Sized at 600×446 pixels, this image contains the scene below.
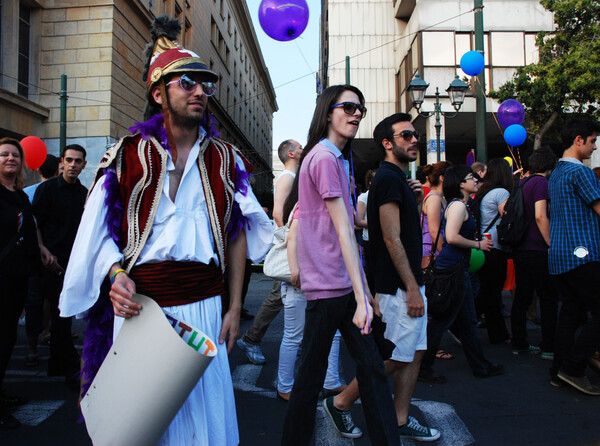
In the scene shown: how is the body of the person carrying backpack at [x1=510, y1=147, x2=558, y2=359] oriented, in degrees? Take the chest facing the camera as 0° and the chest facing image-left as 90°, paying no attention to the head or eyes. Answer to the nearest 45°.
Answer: approximately 225°

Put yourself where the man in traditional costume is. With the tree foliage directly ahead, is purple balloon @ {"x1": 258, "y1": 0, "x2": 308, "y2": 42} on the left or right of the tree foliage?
left

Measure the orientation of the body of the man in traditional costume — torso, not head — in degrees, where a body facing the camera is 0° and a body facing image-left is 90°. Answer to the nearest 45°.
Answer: approximately 315°

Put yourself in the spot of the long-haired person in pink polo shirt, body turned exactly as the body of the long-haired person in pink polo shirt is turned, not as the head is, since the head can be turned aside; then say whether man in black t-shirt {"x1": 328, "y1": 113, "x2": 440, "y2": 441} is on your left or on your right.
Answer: on your left

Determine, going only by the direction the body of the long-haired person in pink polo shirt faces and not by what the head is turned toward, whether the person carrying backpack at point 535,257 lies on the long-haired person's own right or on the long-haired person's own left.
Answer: on the long-haired person's own left
